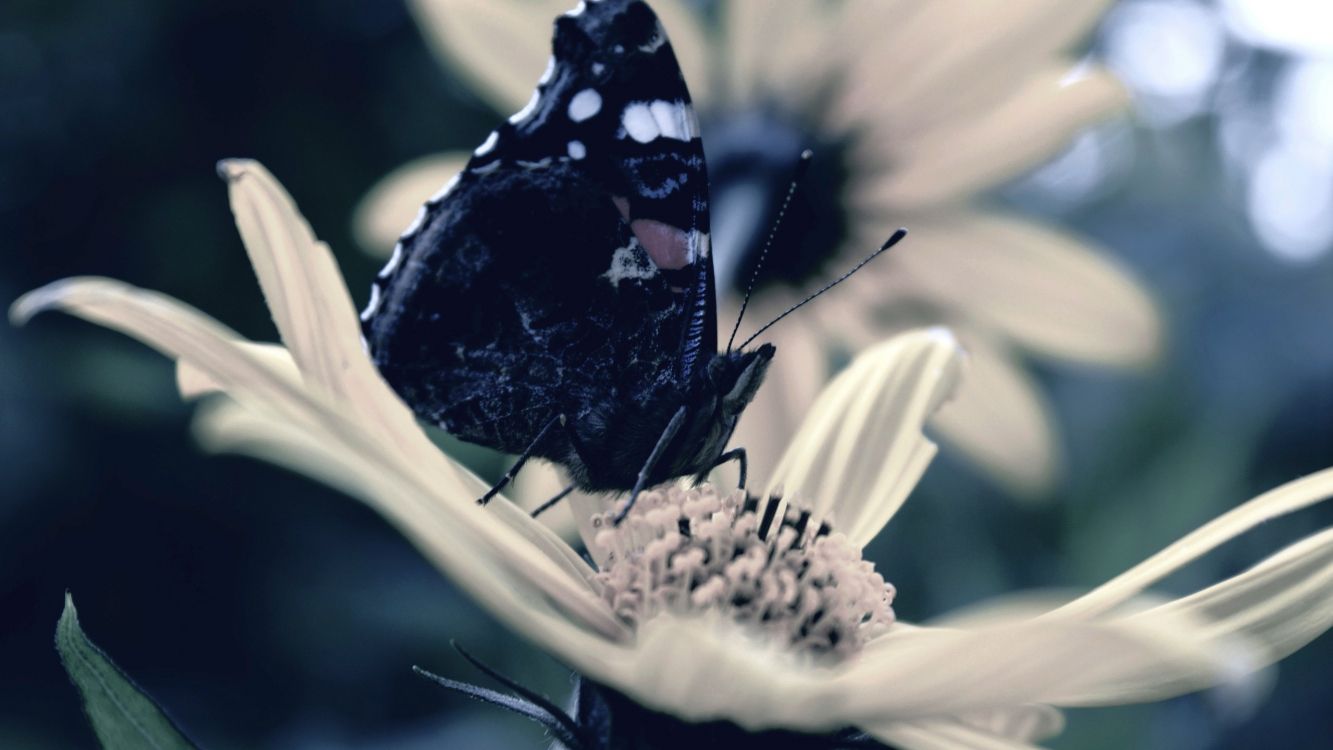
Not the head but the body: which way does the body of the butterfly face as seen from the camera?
to the viewer's right
